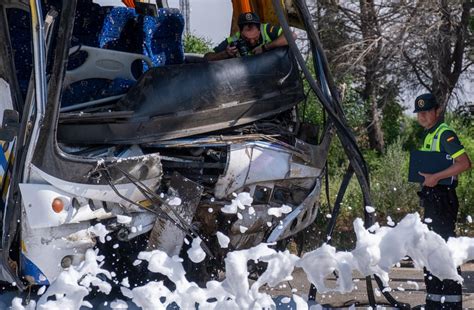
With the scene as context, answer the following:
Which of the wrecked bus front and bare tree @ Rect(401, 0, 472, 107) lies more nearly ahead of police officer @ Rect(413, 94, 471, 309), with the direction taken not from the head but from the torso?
the wrecked bus front

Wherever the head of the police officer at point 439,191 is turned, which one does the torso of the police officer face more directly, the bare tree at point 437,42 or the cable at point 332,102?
the cable

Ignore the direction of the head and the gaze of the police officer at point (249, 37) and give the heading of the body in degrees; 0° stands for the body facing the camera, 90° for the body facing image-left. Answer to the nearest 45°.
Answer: approximately 0°

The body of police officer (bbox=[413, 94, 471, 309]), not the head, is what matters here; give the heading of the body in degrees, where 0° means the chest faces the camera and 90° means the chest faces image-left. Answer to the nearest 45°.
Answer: approximately 45°

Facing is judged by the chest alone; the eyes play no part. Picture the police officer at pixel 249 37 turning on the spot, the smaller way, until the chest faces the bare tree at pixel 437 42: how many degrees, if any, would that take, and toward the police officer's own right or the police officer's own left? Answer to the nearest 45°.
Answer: approximately 135° to the police officer's own left

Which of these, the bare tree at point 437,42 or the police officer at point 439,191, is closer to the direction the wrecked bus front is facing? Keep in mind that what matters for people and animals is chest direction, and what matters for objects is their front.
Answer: the police officer

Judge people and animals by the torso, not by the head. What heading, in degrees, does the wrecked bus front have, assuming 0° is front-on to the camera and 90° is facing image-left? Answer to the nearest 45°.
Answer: approximately 315°

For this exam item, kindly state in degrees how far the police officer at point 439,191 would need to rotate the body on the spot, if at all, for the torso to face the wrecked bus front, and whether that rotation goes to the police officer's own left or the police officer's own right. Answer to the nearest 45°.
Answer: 0° — they already face it
